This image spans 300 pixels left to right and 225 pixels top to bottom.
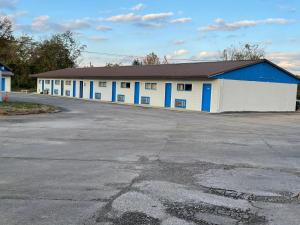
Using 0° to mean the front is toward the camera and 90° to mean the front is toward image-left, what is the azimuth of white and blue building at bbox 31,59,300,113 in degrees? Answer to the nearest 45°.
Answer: approximately 45°
